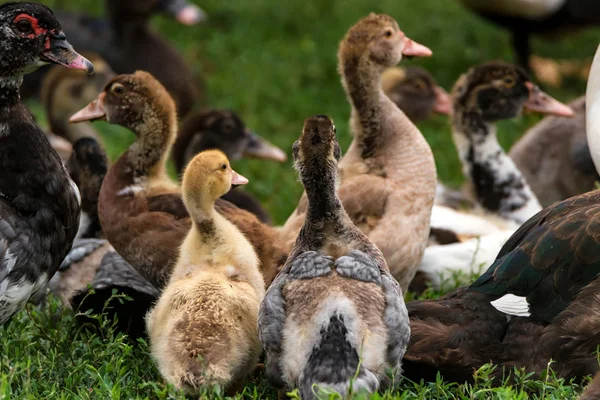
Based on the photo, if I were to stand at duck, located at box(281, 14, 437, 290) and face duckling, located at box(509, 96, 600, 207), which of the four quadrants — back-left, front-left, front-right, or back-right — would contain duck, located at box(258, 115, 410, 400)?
back-right

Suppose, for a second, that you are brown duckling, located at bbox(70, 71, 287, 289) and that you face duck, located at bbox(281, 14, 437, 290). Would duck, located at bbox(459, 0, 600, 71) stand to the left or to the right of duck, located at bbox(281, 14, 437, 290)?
left

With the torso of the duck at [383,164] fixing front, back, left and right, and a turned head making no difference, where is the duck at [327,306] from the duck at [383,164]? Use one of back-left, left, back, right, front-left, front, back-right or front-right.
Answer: right

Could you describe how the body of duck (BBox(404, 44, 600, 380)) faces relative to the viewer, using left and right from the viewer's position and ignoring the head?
facing to the right of the viewer

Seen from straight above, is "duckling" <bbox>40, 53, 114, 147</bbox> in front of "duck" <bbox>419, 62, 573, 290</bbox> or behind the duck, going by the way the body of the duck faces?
behind

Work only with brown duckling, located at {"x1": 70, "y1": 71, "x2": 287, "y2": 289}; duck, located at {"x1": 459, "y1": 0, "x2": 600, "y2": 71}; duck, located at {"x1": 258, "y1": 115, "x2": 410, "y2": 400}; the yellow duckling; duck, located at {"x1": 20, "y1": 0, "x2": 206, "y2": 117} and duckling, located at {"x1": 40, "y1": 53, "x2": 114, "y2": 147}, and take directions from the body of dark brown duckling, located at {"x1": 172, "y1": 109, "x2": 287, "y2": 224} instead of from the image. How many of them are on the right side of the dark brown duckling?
3

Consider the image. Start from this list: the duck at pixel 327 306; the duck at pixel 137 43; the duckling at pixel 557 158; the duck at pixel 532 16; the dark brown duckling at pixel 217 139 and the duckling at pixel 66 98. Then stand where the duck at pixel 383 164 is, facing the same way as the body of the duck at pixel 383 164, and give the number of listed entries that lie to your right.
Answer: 1

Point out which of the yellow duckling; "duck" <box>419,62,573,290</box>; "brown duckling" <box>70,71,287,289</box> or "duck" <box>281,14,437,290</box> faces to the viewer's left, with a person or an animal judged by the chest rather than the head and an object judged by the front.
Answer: the brown duckling

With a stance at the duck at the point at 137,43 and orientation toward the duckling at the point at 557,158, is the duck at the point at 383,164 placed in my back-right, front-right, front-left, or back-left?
front-right

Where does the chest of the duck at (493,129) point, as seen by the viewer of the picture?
to the viewer's right

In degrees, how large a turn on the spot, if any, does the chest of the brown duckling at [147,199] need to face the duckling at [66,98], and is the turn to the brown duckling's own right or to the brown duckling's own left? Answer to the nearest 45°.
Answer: approximately 90° to the brown duckling's own right

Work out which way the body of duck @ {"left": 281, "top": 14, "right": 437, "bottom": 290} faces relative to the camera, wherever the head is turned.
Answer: to the viewer's right

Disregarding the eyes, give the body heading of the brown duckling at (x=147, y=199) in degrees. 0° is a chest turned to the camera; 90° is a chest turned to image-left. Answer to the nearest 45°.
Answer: approximately 90°
